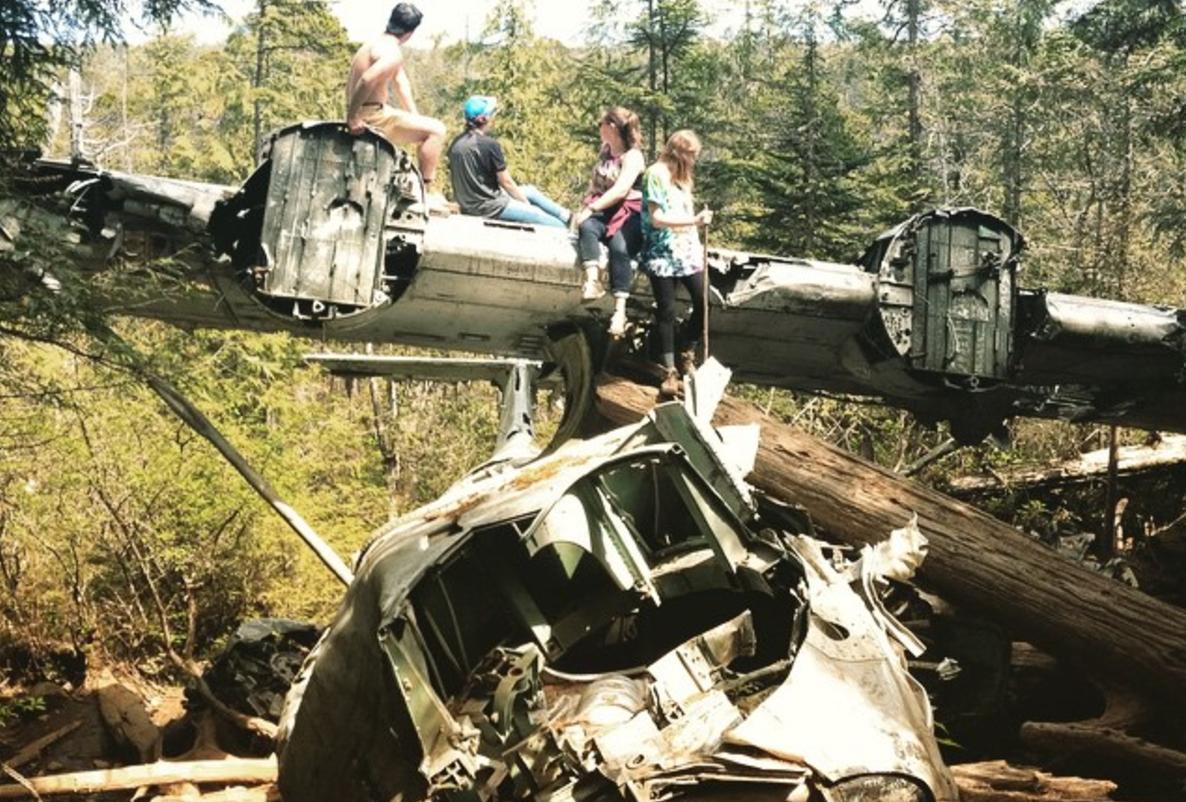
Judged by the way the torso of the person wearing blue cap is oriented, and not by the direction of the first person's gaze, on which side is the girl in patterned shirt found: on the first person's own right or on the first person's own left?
on the first person's own right

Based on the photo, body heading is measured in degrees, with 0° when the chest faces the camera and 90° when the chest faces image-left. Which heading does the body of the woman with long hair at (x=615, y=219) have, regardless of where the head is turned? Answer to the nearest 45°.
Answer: approximately 45°

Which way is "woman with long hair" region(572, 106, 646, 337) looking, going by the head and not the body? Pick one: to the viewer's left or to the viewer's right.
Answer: to the viewer's left

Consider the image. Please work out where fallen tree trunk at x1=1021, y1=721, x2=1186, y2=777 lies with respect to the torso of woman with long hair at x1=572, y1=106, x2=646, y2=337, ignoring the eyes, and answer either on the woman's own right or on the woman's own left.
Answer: on the woman's own left

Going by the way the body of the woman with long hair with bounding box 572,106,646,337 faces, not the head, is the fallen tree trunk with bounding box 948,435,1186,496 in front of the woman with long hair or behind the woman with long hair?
behind

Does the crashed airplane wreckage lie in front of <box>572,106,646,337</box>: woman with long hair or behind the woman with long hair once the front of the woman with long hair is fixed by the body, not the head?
in front

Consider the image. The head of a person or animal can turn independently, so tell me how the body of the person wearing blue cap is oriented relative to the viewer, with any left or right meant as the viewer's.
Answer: facing away from the viewer and to the right of the viewer

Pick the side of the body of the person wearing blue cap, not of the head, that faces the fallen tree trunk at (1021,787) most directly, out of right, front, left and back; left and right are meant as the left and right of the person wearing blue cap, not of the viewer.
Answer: right
